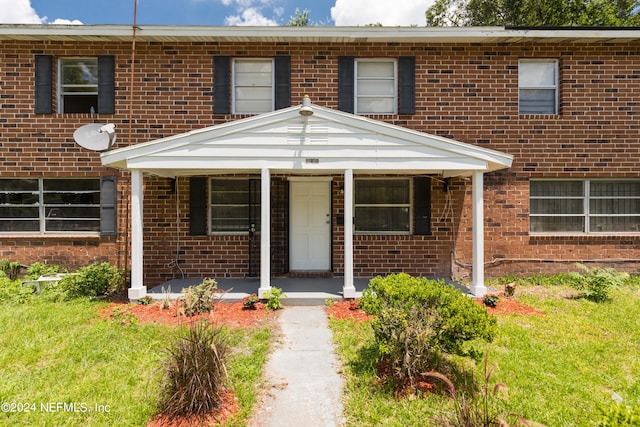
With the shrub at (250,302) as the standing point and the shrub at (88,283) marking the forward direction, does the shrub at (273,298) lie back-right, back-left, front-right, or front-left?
back-right

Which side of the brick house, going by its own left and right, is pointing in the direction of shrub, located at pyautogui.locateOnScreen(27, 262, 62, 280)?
right

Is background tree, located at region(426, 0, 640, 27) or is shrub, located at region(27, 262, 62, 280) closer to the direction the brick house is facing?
the shrub

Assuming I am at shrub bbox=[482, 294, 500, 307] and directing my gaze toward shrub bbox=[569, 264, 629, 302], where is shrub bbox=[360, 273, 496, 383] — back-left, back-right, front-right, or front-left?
back-right

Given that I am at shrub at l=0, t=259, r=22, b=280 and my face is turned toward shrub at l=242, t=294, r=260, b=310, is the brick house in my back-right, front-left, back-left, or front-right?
front-left

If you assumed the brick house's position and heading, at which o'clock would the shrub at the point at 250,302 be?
The shrub is roughly at 1 o'clock from the brick house.

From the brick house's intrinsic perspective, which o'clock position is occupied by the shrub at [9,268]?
The shrub is roughly at 3 o'clock from the brick house.

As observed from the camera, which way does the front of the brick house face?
facing the viewer

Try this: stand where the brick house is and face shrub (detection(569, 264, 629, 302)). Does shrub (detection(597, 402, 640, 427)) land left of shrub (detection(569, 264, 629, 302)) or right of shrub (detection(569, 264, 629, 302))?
right

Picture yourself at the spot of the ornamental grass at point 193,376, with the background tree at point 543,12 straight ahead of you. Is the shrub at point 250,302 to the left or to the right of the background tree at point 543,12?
left

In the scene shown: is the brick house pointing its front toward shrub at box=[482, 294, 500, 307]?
no

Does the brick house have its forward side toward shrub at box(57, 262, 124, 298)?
no

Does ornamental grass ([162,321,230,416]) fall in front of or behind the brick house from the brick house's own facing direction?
in front

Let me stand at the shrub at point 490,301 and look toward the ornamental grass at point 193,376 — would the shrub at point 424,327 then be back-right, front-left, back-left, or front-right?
front-left
